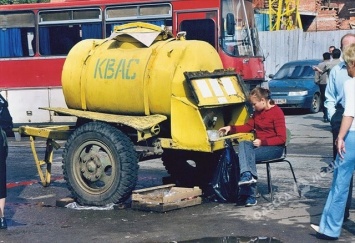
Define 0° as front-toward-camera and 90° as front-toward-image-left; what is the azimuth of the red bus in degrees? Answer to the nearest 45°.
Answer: approximately 315°

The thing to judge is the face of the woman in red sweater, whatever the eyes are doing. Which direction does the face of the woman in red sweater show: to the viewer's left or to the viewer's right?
to the viewer's left

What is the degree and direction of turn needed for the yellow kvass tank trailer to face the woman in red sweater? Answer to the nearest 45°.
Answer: approximately 135° to its right

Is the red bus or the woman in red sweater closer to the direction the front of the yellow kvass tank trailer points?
the red bus

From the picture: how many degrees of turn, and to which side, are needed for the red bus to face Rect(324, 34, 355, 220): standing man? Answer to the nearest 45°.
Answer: approximately 45° to its right

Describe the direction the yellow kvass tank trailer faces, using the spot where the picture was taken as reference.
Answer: facing away from the viewer and to the left of the viewer

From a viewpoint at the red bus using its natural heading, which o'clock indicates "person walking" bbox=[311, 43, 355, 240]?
The person walking is roughly at 1 o'clock from the red bus.

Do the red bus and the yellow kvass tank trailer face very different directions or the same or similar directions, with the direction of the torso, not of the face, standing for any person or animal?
very different directions

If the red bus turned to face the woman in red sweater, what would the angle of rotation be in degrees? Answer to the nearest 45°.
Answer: approximately 45° to its right
